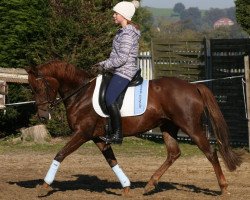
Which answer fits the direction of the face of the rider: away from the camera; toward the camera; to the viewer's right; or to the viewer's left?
to the viewer's left

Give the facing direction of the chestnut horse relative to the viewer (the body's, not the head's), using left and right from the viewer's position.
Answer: facing to the left of the viewer

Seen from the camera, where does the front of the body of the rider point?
to the viewer's left

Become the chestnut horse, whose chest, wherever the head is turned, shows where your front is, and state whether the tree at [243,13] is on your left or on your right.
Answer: on your right

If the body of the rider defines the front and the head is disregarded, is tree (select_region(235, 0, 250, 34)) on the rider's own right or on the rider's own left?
on the rider's own right
